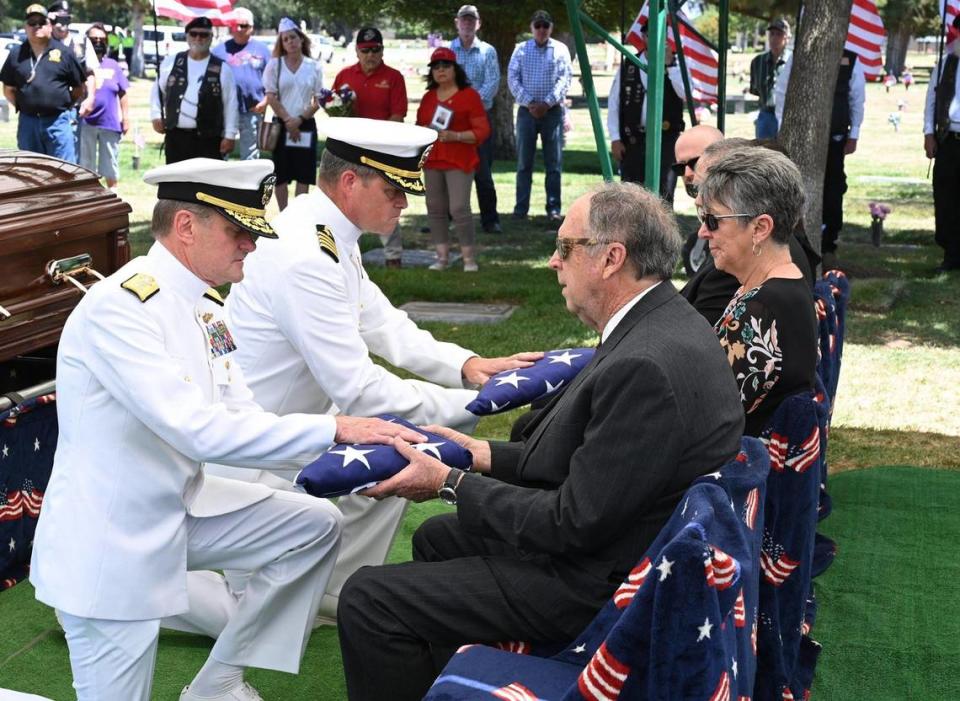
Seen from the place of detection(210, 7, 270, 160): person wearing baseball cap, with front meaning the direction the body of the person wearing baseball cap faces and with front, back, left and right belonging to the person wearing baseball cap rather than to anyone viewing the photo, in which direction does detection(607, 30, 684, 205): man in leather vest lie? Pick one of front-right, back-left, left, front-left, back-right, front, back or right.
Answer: front-left

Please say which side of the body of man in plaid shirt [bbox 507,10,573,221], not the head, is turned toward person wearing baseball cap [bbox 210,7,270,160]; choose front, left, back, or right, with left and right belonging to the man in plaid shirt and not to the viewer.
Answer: right

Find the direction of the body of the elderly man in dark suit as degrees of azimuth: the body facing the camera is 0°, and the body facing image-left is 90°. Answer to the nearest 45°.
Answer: approximately 90°

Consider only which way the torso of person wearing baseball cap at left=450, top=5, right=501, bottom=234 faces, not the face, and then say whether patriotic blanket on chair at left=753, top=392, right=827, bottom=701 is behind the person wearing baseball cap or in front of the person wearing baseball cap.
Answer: in front

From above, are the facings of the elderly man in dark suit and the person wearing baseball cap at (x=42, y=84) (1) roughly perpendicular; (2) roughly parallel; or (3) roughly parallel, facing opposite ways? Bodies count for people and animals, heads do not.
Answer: roughly perpendicular

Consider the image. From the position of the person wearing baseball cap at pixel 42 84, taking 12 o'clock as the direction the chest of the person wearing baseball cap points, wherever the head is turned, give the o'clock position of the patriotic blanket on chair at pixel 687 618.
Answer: The patriotic blanket on chair is roughly at 12 o'clock from the person wearing baseball cap.

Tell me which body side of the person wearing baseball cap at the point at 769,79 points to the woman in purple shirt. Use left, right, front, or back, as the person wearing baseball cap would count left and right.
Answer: right

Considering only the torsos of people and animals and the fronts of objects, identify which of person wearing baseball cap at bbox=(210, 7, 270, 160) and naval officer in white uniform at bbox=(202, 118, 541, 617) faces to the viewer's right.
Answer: the naval officer in white uniform

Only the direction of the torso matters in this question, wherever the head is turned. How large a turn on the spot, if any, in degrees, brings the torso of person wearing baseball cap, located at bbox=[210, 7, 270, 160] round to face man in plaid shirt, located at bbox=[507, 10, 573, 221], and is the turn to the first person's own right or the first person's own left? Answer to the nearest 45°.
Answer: approximately 90° to the first person's own left

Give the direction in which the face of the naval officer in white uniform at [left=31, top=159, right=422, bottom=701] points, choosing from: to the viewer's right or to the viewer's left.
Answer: to the viewer's right

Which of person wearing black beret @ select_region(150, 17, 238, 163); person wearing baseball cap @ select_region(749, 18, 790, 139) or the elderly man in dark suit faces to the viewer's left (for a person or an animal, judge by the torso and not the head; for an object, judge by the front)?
the elderly man in dark suit

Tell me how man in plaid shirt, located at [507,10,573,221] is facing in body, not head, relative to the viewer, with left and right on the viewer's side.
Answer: facing the viewer

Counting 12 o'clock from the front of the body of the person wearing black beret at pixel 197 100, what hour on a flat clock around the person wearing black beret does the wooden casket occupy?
The wooden casket is roughly at 12 o'clock from the person wearing black beret.

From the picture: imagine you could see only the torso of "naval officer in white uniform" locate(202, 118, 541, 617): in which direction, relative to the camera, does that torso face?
to the viewer's right

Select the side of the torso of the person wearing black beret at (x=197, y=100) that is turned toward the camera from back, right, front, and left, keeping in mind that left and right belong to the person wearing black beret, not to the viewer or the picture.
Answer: front

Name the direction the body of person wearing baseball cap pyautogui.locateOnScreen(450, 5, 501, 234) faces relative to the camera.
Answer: toward the camera
